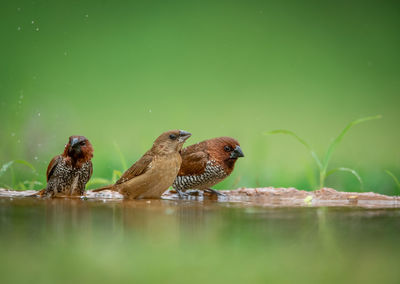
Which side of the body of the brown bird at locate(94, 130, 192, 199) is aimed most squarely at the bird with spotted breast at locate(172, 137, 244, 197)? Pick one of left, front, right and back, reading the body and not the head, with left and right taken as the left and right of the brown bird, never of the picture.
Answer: front

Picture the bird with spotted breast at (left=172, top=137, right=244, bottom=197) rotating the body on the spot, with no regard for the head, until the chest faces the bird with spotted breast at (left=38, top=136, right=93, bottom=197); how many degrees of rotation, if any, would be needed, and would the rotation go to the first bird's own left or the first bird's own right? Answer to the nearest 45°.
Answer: approximately 180°

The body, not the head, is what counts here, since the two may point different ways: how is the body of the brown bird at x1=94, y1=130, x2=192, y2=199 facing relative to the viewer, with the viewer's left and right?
facing to the right of the viewer

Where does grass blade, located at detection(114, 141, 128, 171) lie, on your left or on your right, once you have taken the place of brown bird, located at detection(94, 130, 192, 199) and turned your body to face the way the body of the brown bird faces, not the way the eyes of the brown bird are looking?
on your left

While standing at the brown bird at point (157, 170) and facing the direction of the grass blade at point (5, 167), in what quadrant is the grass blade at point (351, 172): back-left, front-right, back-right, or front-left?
back-right

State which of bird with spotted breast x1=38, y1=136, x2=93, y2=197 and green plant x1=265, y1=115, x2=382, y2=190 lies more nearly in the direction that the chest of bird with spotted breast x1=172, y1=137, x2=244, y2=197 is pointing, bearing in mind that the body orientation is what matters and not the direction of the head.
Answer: the green plant

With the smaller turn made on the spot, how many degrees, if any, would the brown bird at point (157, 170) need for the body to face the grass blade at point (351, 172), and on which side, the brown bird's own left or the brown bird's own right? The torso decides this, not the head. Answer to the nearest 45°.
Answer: approximately 45° to the brown bird's own left

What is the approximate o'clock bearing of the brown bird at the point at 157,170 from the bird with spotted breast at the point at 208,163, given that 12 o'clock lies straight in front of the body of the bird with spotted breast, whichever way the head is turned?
The brown bird is roughly at 5 o'clock from the bird with spotted breast.

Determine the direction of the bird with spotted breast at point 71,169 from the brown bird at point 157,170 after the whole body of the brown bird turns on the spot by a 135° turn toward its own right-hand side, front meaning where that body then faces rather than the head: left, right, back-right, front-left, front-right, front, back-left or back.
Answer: front-right

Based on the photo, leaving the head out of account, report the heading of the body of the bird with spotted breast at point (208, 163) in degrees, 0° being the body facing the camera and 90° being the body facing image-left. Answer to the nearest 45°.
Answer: approximately 270°

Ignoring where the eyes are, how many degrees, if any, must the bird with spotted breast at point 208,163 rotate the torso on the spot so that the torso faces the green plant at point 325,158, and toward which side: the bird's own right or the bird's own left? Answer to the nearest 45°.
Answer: approximately 45° to the bird's own left

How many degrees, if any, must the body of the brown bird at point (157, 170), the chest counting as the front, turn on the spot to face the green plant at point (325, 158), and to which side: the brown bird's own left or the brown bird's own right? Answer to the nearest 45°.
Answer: approximately 45° to the brown bird's own left

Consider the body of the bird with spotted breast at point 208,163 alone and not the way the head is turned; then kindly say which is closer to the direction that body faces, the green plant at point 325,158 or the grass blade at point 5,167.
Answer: the green plant

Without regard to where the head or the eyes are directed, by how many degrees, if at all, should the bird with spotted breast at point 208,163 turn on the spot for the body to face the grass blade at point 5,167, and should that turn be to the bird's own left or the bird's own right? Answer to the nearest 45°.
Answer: approximately 135° to the bird's own left

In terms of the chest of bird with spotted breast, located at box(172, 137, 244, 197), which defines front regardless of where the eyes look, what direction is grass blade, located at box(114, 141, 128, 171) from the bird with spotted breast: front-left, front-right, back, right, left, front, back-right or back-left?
back-left

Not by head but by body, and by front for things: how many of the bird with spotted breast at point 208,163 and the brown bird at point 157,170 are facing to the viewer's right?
2
